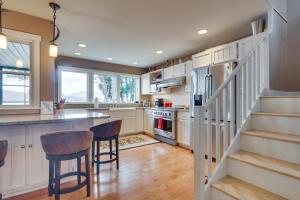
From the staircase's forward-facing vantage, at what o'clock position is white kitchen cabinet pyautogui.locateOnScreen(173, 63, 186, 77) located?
The white kitchen cabinet is roughly at 3 o'clock from the staircase.

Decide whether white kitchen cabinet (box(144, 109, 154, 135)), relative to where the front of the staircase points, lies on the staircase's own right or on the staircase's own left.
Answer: on the staircase's own right

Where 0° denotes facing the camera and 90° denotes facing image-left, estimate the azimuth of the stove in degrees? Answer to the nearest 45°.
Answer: approximately 45°

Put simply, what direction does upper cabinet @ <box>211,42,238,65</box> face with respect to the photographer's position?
facing the viewer and to the left of the viewer

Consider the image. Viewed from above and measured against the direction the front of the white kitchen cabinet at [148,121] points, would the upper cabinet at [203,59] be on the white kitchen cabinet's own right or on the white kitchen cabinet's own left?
on the white kitchen cabinet's own left

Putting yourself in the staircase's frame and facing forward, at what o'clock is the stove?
The stove is roughly at 3 o'clock from the staircase.

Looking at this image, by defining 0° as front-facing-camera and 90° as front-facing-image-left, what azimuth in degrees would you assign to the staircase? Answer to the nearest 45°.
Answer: approximately 45°

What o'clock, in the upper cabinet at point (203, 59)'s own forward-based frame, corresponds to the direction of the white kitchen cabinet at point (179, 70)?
The white kitchen cabinet is roughly at 3 o'clock from the upper cabinet.
